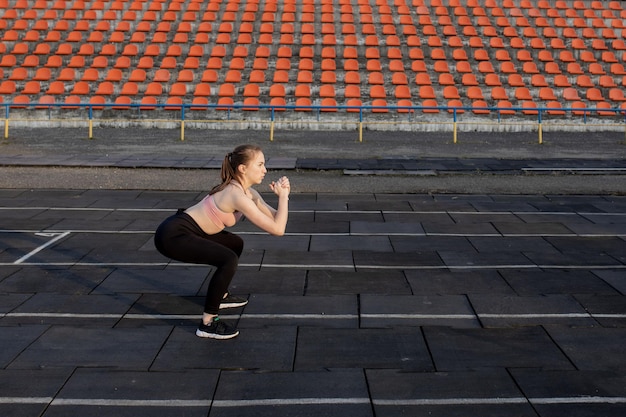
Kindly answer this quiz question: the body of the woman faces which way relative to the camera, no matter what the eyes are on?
to the viewer's right

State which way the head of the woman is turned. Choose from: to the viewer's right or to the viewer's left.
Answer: to the viewer's right
